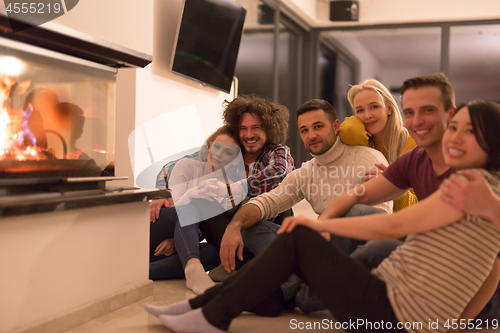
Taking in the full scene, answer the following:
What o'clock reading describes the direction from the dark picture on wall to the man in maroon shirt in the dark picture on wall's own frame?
The man in maroon shirt is roughly at 12 o'clock from the dark picture on wall.

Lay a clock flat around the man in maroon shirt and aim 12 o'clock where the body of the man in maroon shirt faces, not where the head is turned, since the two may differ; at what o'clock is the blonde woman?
The blonde woman is roughly at 4 o'clock from the man in maroon shirt.

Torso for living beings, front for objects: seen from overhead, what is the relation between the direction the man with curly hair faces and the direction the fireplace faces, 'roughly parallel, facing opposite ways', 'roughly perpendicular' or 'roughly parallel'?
roughly perpendicular

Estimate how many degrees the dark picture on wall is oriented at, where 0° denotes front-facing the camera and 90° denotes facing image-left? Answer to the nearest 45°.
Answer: approximately 0°

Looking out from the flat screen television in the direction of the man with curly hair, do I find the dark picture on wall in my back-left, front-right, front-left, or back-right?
back-left

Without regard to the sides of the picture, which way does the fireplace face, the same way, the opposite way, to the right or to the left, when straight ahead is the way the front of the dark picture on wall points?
to the left

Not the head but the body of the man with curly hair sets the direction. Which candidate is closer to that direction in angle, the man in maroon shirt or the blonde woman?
the man in maroon shirt
